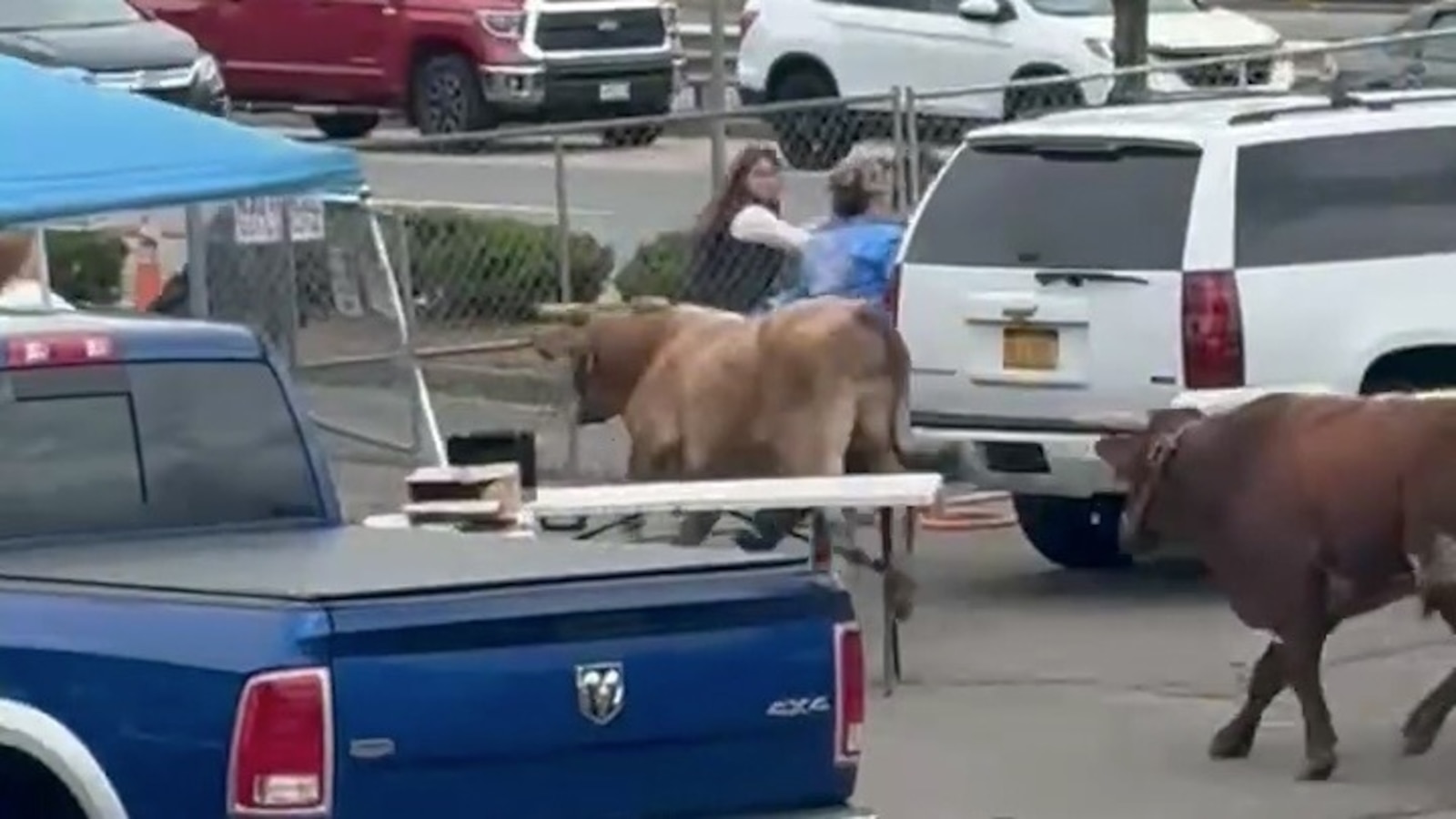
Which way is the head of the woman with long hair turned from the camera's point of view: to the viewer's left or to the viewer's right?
to the viewer's right

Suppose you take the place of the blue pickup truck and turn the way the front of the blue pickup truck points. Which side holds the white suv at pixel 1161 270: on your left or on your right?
on your right

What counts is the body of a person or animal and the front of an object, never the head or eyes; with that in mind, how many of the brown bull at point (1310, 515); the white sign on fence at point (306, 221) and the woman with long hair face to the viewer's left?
1

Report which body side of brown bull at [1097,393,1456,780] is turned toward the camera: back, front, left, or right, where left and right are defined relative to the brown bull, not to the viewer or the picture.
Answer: left

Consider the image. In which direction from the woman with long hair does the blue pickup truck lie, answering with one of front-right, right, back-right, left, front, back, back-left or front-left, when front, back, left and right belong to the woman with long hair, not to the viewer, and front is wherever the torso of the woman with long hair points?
right

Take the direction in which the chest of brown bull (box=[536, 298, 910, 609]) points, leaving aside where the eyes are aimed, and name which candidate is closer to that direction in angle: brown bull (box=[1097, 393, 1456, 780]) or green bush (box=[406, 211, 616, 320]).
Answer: the green bush

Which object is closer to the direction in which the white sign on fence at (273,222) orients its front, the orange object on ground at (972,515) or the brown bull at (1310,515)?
the brown bull

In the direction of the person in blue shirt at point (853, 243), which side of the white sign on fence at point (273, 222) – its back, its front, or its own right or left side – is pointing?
left

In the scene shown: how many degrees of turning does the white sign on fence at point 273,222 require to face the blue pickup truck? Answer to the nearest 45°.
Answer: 0° — it already faces it

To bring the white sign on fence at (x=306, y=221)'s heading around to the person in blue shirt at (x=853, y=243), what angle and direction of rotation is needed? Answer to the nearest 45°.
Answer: approximately 90° to its left

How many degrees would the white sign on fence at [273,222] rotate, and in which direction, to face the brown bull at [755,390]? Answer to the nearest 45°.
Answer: approximately 45° to its left

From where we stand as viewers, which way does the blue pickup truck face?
facing away from the viewer and to the left of the viewer
